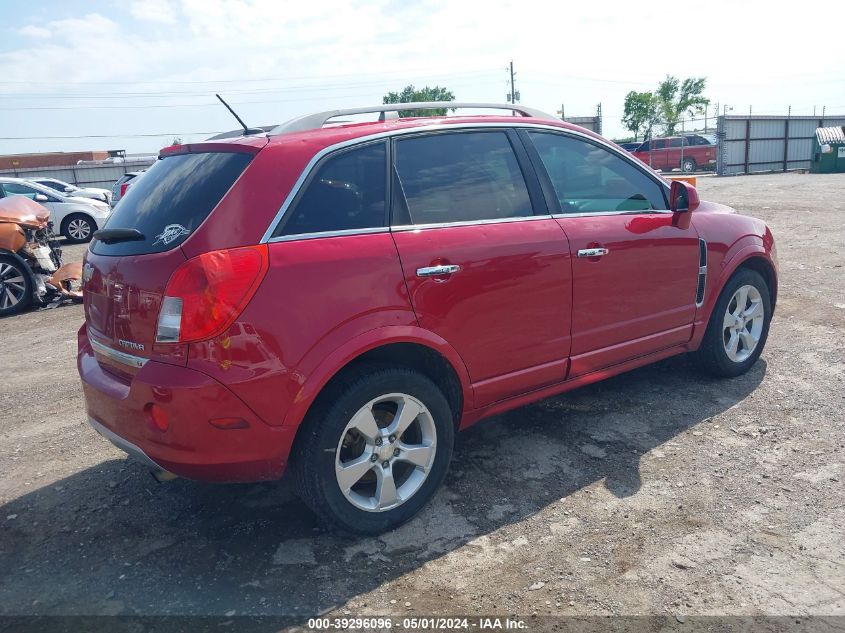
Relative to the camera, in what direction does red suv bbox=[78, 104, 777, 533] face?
facing away from the viewer and to the right of the viewer

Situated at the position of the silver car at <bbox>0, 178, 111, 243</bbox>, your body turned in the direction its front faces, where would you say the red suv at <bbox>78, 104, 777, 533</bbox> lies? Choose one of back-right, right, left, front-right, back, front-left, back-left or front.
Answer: right

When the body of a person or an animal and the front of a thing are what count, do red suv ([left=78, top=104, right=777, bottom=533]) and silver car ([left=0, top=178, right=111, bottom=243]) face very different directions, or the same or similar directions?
same or similar directions

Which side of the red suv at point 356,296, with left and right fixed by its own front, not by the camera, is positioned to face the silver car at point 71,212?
left

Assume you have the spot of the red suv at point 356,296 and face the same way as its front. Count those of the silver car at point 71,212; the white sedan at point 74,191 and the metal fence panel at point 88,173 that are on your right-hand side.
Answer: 0

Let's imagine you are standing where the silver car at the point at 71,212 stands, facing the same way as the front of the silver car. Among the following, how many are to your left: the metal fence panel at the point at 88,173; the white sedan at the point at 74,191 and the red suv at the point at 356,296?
2

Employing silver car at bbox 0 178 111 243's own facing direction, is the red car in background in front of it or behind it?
in front

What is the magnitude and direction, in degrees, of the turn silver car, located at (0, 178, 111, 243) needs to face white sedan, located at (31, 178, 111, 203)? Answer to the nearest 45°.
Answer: approximately 90° to its left

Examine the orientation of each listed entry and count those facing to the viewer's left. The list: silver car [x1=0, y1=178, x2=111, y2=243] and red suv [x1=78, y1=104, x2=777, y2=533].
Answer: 0

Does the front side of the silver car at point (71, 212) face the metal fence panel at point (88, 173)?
no

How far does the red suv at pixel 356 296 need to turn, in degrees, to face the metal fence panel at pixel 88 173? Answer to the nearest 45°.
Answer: approximately 90° to its left

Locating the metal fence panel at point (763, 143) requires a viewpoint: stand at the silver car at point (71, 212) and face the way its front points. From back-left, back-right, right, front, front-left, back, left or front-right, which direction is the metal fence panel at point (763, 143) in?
front

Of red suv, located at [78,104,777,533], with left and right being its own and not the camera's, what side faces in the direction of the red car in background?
front

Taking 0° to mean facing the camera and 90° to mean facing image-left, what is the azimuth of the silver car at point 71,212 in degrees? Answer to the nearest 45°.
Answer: approximately 270°

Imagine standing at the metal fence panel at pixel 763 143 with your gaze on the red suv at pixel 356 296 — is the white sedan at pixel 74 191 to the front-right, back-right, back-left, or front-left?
front-right
